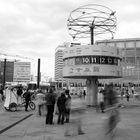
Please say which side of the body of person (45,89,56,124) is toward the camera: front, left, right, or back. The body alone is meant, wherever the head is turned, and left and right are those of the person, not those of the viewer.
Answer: back
